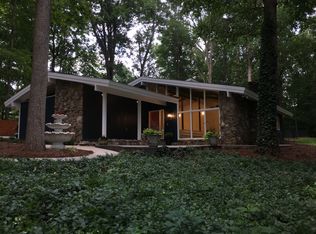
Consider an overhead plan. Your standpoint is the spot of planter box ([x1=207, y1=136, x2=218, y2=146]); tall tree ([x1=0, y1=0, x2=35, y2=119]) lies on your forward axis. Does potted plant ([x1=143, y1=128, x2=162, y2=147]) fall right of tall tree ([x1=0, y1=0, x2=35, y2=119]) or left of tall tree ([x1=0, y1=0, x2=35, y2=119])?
left

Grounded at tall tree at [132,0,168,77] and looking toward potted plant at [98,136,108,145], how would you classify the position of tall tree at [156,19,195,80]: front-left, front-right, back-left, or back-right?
back-left

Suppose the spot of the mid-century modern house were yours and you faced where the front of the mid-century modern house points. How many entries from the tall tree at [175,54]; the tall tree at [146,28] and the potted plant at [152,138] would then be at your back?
2

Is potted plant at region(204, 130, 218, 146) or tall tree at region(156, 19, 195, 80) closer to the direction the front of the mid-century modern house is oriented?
the potted plant

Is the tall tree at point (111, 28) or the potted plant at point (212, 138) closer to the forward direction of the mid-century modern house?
the potted plant

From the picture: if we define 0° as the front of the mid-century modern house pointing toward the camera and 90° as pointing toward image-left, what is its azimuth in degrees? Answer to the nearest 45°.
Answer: approximately 0°

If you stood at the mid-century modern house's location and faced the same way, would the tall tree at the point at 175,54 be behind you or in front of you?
behind

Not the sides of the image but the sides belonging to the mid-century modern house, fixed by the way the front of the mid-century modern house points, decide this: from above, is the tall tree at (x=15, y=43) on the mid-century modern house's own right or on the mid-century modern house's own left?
on the mid-century modern house's own right

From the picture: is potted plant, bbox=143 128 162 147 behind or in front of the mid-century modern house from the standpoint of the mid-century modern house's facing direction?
in front

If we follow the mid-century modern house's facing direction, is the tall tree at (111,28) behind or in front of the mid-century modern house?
behind

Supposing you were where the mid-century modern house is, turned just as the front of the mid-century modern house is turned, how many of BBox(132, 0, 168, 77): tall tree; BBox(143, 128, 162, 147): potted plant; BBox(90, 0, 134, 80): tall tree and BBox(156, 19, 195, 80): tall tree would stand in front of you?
1
